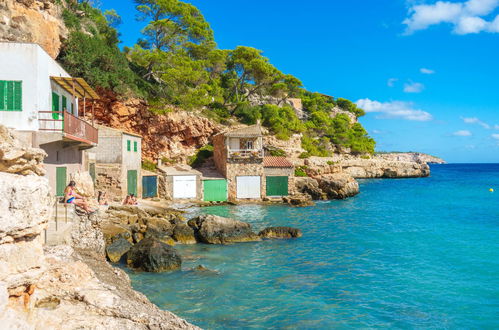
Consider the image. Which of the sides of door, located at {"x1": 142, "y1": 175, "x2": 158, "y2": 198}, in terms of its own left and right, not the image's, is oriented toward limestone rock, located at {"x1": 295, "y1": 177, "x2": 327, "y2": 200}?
left

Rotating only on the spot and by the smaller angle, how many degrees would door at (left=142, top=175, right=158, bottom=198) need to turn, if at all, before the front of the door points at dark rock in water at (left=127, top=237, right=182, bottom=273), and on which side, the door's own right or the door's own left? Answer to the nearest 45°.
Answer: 0° — it already faces it

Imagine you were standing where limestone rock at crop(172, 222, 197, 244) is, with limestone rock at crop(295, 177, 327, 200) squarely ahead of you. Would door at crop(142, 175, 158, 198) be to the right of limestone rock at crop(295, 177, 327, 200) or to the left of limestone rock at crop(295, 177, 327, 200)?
left

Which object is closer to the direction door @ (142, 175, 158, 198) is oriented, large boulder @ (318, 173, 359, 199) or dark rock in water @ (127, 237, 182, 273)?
the dark rock in water

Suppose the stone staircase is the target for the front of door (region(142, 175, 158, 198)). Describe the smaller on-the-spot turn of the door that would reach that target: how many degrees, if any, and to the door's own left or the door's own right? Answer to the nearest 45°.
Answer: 0° — it already faces it

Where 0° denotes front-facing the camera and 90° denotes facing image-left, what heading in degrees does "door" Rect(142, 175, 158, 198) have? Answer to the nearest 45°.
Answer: approximately 0°

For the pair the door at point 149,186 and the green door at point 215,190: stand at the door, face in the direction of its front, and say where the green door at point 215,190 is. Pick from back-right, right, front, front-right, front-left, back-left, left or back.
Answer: left

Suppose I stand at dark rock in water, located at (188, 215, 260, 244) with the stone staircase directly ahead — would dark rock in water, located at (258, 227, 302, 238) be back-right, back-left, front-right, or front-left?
back-left

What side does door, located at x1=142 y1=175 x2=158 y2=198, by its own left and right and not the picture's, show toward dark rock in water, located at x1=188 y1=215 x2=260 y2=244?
front

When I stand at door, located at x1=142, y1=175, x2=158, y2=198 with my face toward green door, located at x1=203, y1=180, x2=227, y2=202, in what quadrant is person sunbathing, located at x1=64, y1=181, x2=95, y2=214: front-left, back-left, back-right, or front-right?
back-right

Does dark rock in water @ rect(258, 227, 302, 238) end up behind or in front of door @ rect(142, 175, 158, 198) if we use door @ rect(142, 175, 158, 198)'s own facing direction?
in front

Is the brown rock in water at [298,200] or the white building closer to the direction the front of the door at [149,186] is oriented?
the white building
